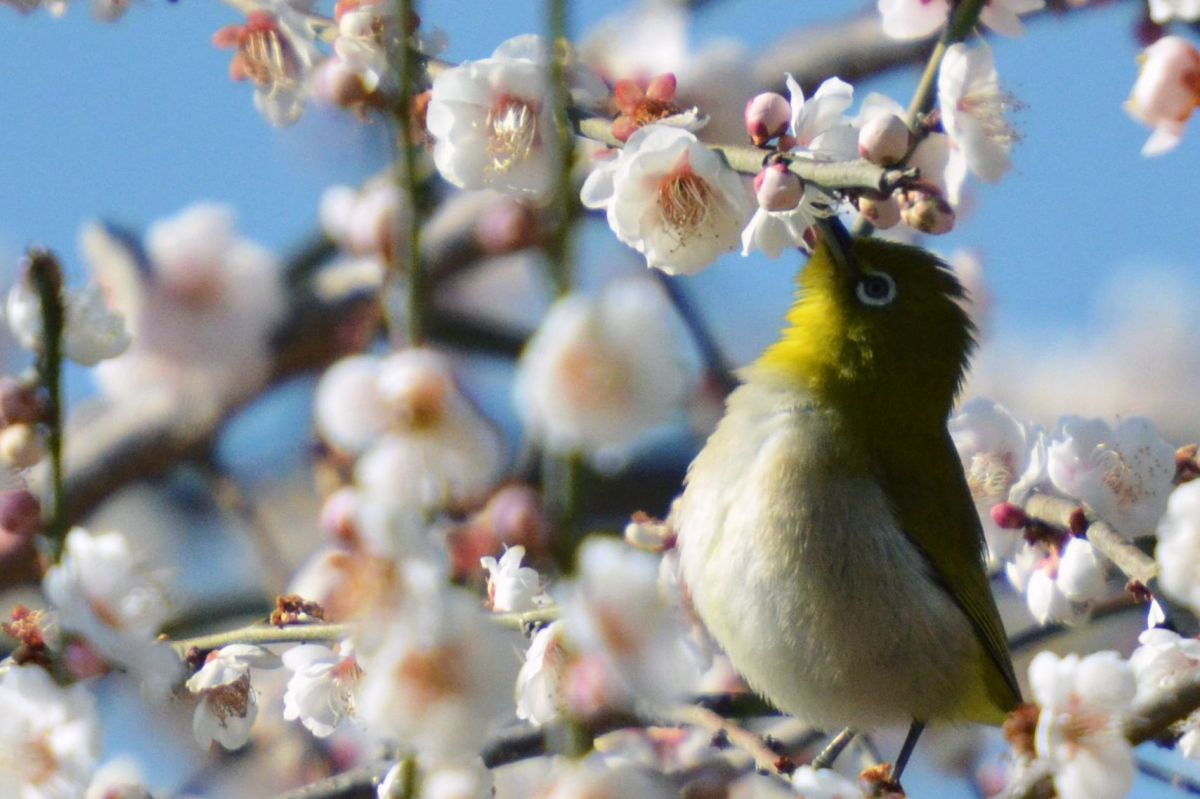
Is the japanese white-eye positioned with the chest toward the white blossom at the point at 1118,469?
no

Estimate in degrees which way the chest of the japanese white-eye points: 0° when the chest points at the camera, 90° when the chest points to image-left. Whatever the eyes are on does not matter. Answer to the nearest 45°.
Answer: approximately 45°

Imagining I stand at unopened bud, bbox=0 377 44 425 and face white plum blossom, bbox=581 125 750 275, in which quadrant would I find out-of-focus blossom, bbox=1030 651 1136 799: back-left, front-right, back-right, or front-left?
front-right

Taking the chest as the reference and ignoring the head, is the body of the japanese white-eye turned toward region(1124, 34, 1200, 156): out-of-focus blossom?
no

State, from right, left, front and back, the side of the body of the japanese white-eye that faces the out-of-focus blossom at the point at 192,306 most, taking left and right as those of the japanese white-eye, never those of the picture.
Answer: right

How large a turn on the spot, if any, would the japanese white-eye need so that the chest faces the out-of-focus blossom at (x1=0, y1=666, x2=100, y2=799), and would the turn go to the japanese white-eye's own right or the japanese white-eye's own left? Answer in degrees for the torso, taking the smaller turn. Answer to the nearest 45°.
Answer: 0° — it already faces it
